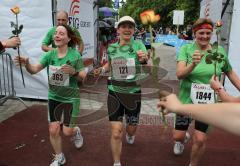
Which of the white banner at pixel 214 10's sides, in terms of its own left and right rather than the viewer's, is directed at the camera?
front

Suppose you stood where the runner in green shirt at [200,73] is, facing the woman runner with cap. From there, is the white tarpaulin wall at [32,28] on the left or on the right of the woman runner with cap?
right

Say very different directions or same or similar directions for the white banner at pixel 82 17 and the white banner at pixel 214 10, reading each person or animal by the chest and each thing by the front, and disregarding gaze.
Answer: same or similar directions

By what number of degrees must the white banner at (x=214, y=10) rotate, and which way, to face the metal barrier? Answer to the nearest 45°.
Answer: approximately 45° to its right

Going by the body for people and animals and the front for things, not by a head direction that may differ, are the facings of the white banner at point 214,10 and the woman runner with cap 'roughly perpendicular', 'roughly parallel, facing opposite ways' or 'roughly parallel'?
roughly parallel

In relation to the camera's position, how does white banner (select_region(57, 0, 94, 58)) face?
facing the viewer

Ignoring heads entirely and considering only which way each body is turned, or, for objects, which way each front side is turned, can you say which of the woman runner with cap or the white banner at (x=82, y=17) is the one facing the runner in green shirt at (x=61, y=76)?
the white banner

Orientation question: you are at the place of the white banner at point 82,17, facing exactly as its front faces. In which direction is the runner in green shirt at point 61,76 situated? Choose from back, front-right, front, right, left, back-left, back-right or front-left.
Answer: front

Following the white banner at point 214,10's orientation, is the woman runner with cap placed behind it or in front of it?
in front

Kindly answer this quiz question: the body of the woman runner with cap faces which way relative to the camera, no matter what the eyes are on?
toward the camera

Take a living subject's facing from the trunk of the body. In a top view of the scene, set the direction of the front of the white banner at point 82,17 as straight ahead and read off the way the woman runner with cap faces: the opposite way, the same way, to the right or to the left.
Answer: the same way

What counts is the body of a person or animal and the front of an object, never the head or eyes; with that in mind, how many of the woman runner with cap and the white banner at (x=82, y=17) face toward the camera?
2

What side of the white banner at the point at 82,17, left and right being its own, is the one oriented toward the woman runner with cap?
front

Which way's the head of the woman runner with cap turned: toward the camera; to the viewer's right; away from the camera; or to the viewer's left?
toward the camera

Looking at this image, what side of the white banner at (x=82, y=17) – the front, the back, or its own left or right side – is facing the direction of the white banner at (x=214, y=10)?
left

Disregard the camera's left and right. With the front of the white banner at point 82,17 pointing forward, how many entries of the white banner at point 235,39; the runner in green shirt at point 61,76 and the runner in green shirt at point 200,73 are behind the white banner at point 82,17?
0
